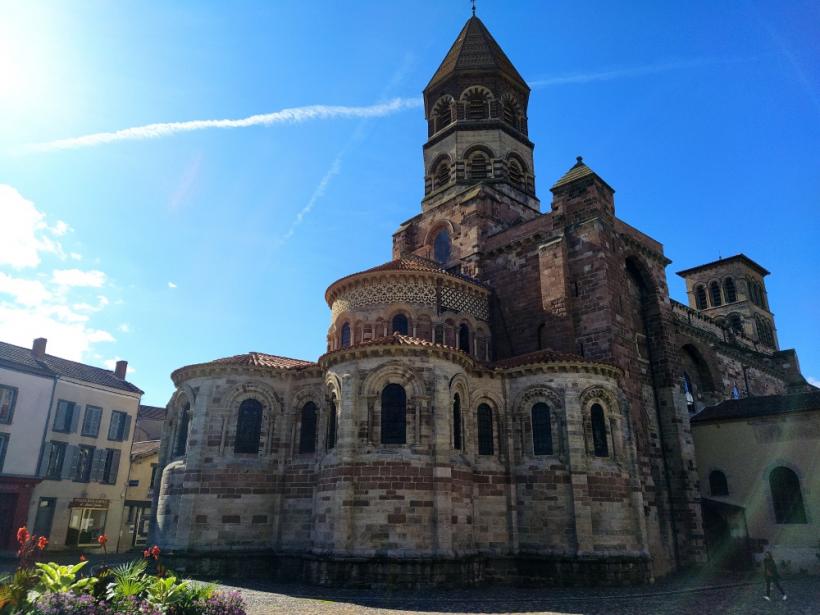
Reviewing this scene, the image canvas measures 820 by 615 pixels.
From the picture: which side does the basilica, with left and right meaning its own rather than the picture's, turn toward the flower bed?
back

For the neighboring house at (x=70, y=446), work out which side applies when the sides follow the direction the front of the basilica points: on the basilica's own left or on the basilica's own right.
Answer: on the basilica's own left

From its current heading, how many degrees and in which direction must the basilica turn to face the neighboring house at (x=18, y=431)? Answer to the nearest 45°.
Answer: approximately 135° to its left

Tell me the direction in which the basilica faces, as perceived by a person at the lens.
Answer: facing away from the viewer and to the right of the viewer

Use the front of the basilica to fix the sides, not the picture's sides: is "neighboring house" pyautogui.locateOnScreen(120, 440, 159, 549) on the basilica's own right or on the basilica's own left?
on the basilica's own left
